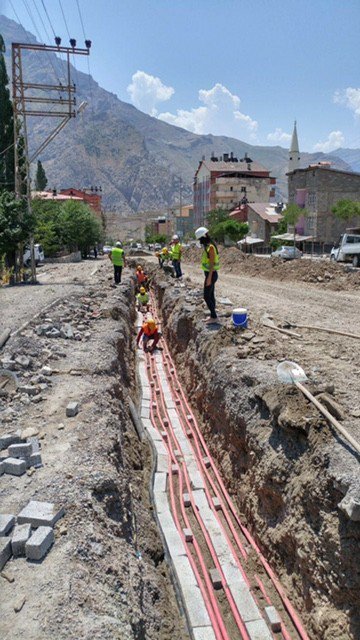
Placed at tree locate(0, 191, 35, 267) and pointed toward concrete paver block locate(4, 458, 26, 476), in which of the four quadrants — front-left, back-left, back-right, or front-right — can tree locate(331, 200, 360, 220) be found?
back-left

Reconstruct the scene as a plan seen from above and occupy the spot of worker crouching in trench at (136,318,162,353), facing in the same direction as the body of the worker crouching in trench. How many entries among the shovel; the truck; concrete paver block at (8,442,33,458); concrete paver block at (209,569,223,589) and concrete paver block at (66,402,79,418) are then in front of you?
4

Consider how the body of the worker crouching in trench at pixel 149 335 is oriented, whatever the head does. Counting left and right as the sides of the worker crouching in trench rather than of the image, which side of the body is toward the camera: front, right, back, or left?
front

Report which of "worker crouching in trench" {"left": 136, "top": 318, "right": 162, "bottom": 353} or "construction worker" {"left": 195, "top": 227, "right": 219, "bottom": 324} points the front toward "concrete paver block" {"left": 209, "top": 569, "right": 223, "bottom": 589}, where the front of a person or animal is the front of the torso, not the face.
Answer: the worker crouching in trench

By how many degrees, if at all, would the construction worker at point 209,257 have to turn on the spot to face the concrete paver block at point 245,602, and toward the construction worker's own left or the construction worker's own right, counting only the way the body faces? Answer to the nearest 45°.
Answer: approximately 90° to the construction worker's own left

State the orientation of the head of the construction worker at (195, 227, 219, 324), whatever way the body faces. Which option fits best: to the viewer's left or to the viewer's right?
to the viewer's left

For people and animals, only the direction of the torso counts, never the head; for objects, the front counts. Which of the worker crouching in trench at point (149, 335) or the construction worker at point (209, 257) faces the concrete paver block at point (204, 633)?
the worker crouching in trench

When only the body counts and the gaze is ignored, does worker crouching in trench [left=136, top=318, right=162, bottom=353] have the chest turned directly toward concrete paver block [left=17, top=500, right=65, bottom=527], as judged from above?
yes

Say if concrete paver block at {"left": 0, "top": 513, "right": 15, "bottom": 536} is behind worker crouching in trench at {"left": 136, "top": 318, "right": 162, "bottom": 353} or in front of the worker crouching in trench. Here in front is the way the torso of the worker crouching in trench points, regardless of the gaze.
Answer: in front

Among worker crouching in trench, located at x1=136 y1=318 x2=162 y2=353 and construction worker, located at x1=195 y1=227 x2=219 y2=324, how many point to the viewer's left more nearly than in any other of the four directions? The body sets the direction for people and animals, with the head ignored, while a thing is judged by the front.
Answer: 1

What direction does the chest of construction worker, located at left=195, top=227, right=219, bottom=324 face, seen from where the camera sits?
to the viewer's left

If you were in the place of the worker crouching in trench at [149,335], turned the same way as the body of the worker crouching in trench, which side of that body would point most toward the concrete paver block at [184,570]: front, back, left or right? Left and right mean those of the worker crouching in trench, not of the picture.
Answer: front

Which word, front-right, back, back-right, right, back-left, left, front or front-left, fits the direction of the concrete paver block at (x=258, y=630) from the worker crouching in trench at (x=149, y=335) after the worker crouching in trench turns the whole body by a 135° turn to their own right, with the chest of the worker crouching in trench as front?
back-left

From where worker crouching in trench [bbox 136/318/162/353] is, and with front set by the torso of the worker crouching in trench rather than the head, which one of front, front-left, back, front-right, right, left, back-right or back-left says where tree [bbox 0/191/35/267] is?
back-right

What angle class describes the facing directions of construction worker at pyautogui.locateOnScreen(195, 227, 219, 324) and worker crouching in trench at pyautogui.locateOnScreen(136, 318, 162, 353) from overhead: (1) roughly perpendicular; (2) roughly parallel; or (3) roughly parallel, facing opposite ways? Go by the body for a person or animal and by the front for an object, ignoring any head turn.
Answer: roughly perpendicular
